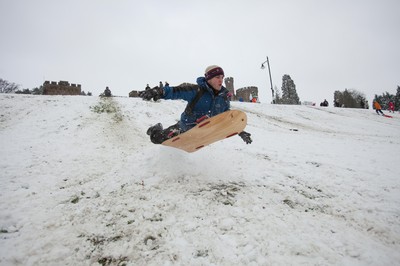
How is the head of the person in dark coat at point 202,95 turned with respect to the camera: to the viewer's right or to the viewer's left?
to the viewer's right

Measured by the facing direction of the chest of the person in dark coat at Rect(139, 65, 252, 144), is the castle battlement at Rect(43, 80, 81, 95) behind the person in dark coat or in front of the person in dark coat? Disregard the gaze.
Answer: behind
